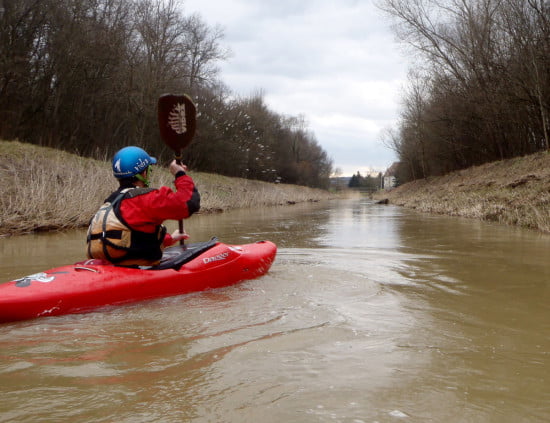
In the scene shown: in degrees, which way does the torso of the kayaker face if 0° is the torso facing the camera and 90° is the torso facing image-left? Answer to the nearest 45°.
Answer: approximately 225°

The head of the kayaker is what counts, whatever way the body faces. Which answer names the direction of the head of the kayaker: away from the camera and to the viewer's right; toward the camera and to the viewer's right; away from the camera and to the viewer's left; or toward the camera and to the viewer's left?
away from the camera and to the viewer's right

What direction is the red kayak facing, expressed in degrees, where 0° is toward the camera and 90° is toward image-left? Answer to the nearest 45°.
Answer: approximately 225°
